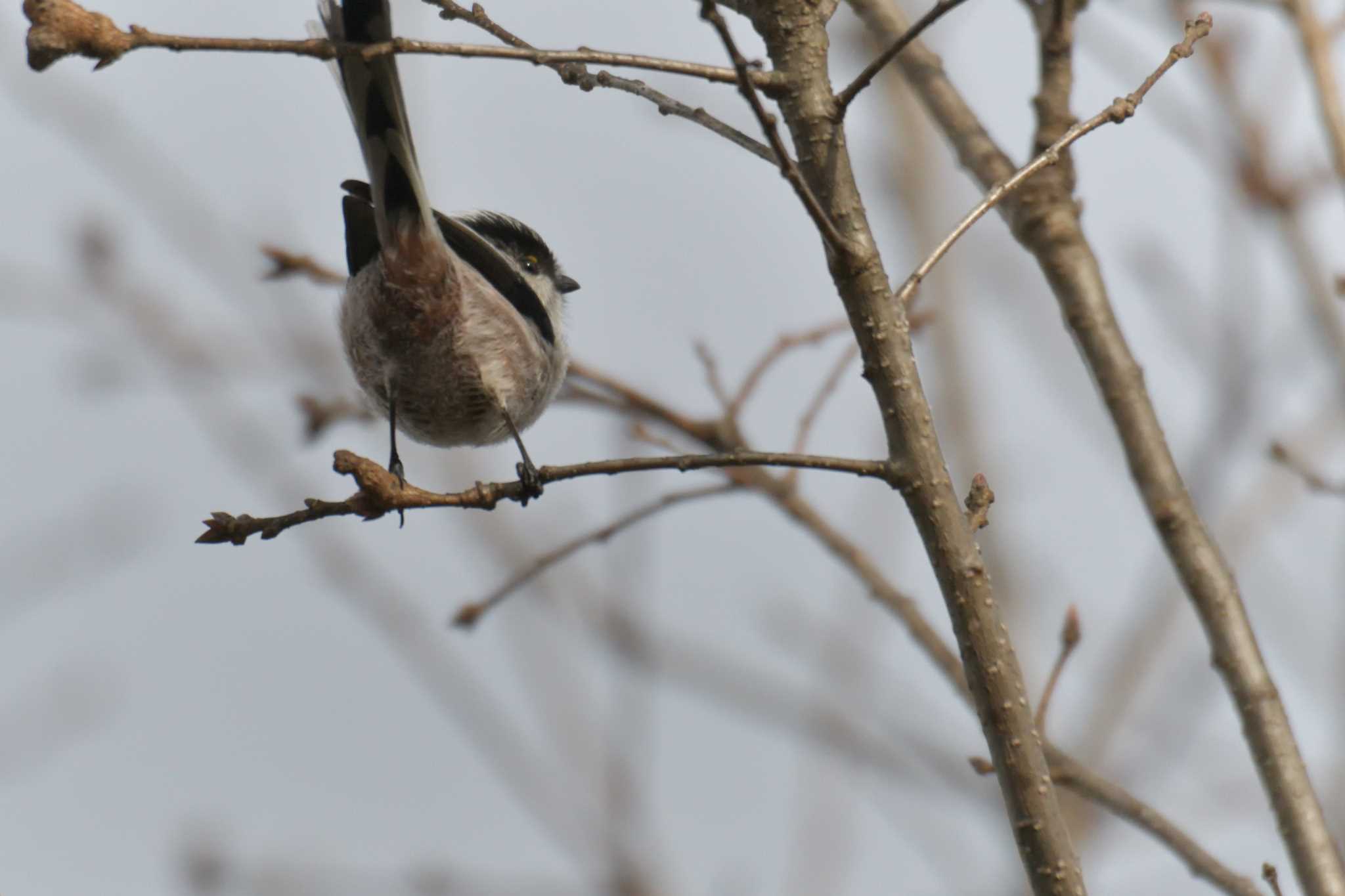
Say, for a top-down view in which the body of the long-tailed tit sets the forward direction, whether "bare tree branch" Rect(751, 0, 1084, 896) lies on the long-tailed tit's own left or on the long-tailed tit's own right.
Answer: on the long-tailed tit's own right

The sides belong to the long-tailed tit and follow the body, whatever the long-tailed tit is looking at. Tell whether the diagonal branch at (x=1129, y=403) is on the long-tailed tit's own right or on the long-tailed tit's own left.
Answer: on the long-tailed tit's own right

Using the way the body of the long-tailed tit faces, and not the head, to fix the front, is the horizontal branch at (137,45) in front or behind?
behind

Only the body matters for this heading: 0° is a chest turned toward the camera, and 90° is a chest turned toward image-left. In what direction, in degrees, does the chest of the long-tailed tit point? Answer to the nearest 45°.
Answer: approximately 225°

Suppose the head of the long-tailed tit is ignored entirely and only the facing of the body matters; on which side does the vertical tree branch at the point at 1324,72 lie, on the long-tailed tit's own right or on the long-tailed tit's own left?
on the long-tailed tit's own right
